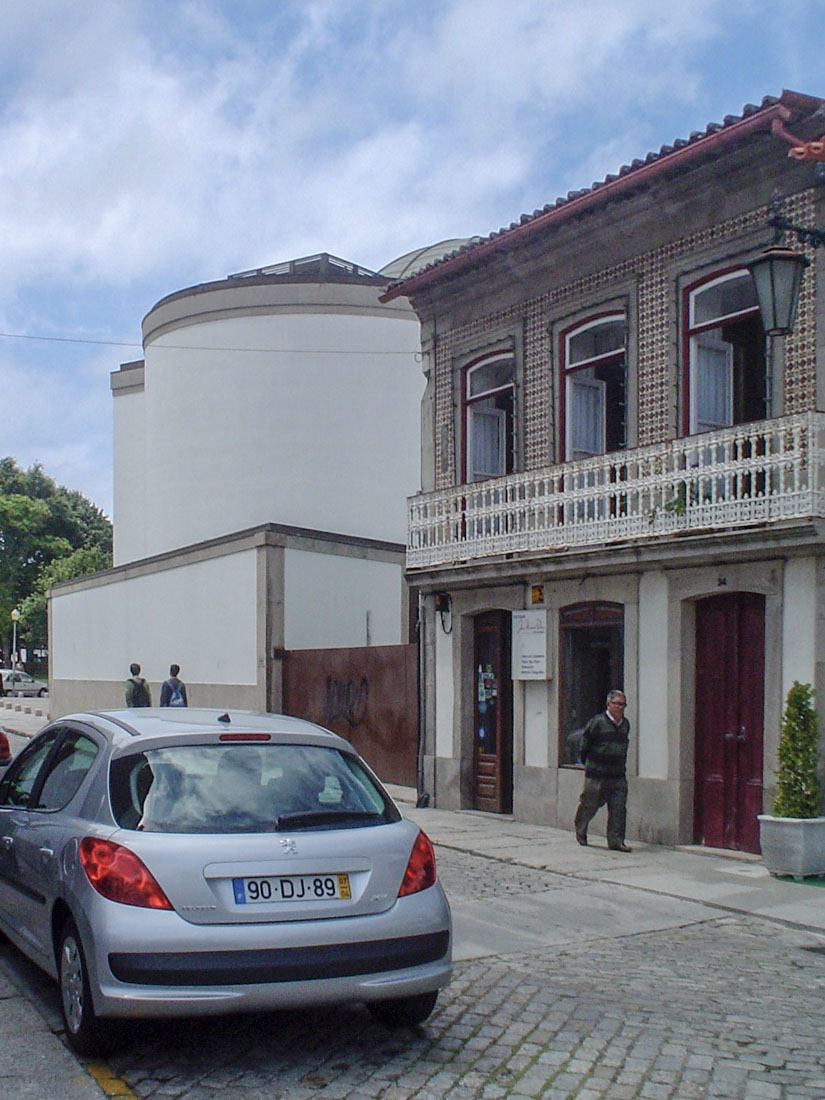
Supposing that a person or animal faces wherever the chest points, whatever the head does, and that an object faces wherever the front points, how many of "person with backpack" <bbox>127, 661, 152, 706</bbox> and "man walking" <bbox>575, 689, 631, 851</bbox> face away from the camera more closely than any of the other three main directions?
1

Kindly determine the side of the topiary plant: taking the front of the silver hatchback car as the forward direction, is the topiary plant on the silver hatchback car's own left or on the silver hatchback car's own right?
on the silver hatchback car's own right

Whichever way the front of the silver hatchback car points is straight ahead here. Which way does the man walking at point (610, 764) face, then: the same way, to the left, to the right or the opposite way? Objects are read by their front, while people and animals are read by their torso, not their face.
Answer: the opposite way

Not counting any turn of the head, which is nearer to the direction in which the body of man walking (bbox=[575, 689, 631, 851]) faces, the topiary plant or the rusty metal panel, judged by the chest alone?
the topiary plant

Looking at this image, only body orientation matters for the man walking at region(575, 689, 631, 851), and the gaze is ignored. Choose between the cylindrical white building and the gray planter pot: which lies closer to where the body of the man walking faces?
the gray planter pot

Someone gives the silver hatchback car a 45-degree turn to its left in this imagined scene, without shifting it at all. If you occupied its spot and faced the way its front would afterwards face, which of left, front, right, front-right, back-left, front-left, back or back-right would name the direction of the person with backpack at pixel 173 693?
right

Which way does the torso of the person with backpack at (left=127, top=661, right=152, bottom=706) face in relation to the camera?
away from the camera

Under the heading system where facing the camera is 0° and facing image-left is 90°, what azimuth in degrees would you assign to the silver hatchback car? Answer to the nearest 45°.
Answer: approximately 135°

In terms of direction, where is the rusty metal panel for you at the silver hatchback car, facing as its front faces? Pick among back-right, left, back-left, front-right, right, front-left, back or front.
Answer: front-right

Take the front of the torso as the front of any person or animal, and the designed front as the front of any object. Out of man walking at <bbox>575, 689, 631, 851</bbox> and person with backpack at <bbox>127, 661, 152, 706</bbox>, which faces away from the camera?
the person with backpack

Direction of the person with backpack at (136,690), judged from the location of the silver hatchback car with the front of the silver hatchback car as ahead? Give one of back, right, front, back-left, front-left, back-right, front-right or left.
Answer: front-right

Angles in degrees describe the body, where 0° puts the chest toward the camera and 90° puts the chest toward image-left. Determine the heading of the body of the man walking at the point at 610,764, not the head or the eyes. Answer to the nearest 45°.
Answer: approximately 315°
